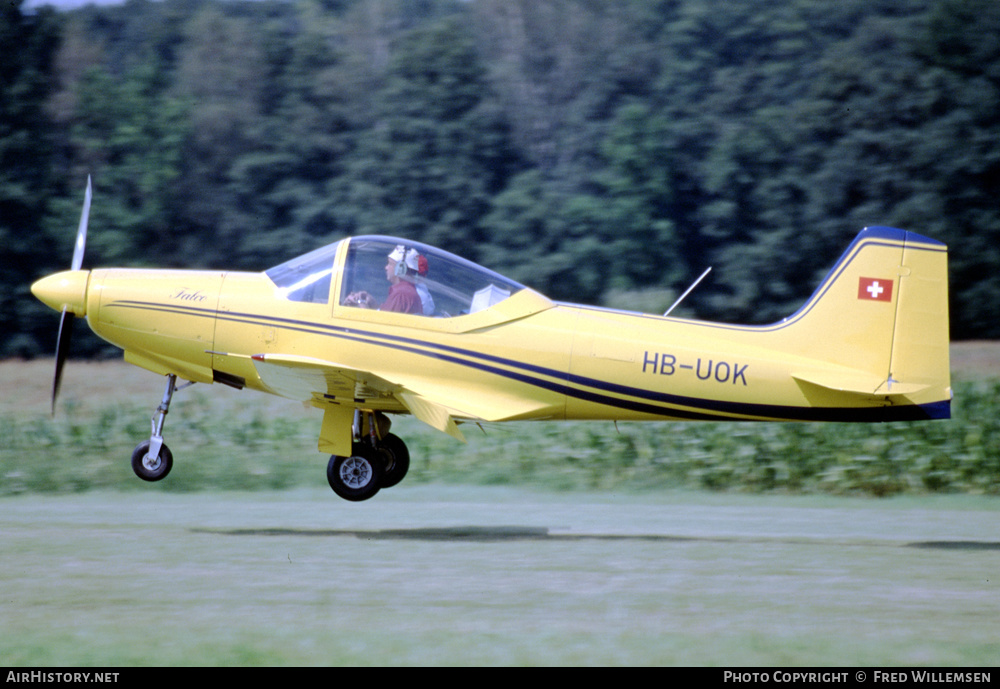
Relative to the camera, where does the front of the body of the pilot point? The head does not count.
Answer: to the viewer's left

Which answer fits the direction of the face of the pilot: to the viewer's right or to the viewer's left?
to the viewer's left

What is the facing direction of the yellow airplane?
to the viewer's left
